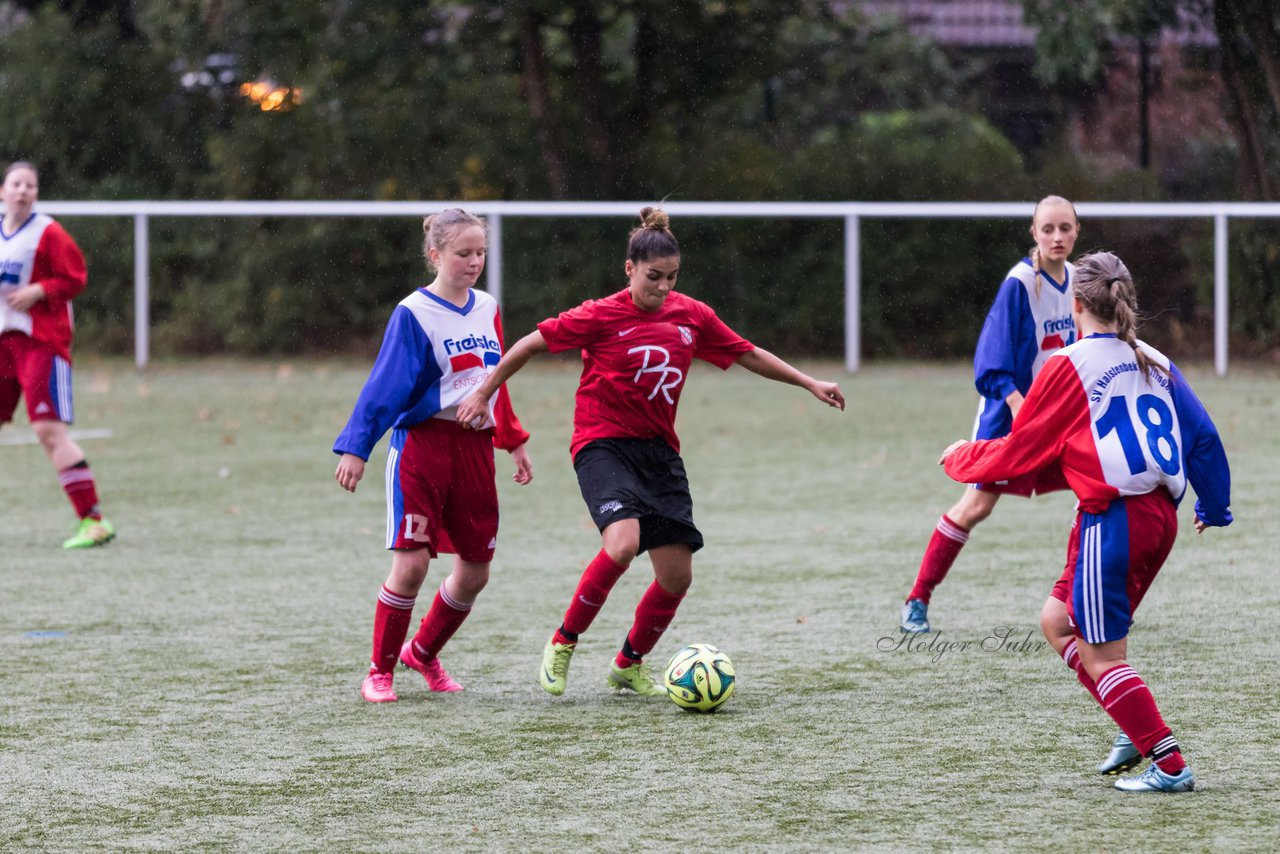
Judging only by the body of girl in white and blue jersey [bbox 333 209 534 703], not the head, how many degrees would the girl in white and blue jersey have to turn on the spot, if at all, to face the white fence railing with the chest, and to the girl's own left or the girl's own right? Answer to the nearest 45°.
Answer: approximately 135° to the girl's own left

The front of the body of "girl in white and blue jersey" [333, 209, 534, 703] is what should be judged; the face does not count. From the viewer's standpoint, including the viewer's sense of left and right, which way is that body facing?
facing the viewer and to the right of the viewer

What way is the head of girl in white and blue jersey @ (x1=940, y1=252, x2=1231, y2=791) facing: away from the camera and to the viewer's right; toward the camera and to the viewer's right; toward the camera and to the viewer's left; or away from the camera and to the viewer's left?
away from the camera and to the viewer's left

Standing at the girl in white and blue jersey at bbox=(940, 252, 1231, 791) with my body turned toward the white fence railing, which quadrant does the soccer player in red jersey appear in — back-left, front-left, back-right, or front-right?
front-left

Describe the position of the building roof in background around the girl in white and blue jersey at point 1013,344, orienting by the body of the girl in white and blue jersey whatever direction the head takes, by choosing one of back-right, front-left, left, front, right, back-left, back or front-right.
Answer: back-left

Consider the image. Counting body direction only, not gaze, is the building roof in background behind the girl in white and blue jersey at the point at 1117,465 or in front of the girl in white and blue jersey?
in front

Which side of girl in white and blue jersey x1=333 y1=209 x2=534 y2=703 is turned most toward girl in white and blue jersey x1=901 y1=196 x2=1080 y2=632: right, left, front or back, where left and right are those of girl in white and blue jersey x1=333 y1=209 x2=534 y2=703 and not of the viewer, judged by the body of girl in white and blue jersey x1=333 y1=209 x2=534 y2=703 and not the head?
left

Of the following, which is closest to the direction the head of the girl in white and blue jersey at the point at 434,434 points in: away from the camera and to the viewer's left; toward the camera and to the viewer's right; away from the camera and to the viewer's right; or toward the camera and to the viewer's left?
toward the camera and to the viewer's right

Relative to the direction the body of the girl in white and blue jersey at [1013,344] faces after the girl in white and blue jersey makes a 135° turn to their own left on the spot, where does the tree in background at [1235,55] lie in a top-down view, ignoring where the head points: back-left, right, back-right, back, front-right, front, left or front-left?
front

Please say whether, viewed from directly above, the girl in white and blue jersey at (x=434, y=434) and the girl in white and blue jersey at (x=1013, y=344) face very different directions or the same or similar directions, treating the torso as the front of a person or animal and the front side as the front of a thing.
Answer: same or similar directions

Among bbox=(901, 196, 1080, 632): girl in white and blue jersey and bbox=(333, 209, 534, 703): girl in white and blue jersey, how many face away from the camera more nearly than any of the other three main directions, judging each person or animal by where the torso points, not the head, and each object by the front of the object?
0

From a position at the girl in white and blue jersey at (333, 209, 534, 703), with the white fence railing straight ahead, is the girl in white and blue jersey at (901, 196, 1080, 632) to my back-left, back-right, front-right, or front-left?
front-right

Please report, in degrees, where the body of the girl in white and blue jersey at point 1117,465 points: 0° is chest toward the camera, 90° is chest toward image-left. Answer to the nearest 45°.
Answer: approximately 135°

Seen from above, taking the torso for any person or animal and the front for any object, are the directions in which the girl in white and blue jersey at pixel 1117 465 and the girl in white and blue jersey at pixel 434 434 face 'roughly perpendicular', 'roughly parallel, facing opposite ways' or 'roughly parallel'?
roughly parallel, facing opposite ways

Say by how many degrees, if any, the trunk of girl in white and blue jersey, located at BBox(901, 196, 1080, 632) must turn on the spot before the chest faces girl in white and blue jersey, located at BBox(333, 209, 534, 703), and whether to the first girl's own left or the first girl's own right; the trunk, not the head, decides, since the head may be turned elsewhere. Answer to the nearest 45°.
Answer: approximately 90° to the first girl's own right

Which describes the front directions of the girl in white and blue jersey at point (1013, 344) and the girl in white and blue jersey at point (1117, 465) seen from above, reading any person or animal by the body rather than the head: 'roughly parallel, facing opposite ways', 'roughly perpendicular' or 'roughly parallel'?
roughly parallel, facing opposite ways
